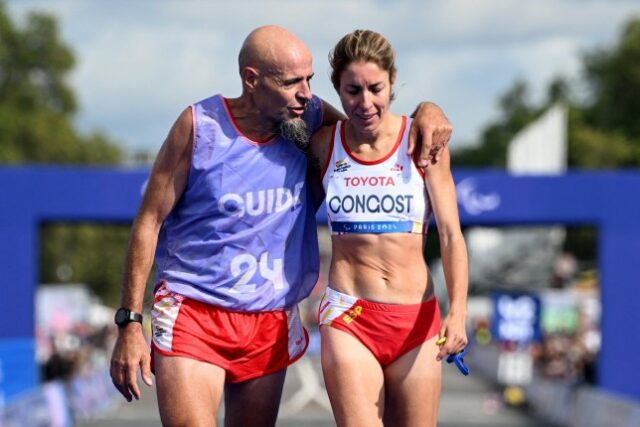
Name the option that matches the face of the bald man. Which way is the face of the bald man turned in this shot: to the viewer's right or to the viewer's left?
to the viewer's right

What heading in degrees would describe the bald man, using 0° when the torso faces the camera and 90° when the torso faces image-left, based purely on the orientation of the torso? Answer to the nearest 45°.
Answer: approximately 315°

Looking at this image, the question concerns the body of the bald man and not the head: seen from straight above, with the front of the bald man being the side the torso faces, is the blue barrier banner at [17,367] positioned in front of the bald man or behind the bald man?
behind
